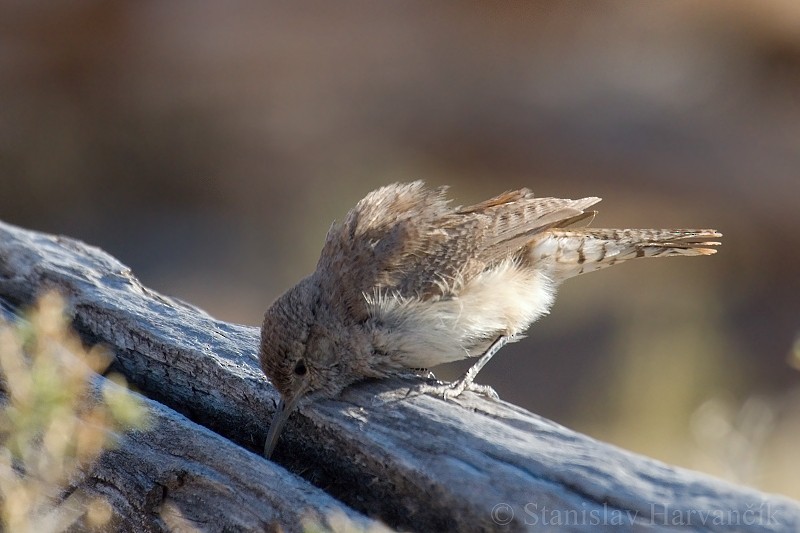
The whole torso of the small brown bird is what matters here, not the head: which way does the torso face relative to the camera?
to the viewer's left
